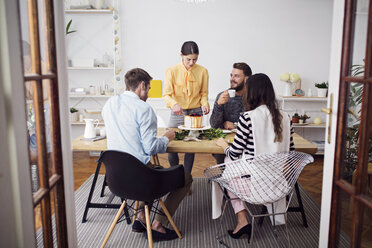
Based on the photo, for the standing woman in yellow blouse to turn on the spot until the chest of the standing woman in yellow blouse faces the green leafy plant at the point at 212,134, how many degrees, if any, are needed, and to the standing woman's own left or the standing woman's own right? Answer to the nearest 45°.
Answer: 0° — they already face it

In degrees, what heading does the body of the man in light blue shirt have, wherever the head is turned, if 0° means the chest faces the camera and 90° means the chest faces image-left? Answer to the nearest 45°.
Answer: approximately 225°

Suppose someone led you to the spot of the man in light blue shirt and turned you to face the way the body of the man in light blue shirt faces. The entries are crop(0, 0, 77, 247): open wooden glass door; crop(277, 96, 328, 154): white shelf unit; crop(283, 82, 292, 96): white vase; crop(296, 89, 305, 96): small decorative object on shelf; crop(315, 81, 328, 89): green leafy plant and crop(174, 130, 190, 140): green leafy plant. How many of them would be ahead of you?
5

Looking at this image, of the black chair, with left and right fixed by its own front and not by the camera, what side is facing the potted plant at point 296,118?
front

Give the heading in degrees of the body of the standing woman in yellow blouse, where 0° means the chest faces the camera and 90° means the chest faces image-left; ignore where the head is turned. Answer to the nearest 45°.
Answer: approximately 0°

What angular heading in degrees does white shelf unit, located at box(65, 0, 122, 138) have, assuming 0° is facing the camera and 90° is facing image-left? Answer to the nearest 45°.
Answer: approximately 0°

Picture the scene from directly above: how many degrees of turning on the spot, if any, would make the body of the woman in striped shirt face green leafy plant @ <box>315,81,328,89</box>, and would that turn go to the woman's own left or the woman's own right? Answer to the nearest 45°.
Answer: approximately 45° to the woman's own right

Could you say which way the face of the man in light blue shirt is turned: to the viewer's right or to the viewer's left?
to the viewer's right

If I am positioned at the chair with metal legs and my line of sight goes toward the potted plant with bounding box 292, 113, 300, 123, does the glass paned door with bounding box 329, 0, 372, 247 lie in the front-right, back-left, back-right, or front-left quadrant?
back-right

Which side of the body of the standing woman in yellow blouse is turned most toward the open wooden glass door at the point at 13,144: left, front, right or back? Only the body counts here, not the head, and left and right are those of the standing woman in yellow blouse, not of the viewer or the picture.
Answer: front

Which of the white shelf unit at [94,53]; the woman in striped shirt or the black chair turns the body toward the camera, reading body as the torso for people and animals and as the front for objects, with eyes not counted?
the white shelf unit

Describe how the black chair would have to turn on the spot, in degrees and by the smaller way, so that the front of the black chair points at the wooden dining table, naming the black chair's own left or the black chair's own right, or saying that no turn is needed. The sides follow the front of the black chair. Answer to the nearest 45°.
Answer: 0° — it already faces it

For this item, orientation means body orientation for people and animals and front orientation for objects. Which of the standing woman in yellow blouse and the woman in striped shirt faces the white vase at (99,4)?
the woman in striped shirt

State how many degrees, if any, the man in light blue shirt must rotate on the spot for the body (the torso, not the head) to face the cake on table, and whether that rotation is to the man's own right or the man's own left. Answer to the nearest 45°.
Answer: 0° — they already face it
